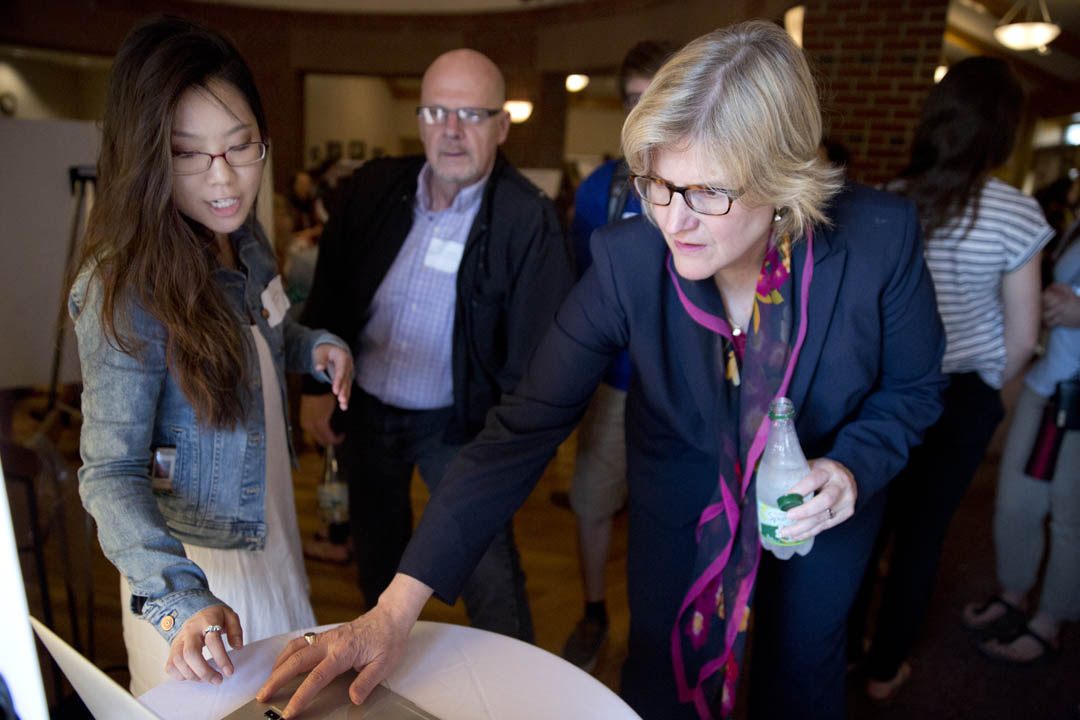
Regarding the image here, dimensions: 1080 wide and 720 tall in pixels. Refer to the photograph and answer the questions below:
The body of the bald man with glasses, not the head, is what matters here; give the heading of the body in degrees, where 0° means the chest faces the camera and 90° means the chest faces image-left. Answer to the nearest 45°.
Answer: approximately 45°

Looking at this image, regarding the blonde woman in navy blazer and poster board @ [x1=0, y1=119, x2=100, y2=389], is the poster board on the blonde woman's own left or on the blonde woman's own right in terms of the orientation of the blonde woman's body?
on the blonde woman's own right

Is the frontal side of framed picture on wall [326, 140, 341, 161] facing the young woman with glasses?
yes

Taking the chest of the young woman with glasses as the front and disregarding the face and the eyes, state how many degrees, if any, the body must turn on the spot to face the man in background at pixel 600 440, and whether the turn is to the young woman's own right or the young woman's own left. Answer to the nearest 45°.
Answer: approximately 90° to the young woman's own left

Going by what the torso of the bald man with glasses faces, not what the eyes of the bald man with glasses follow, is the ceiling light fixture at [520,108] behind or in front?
behind

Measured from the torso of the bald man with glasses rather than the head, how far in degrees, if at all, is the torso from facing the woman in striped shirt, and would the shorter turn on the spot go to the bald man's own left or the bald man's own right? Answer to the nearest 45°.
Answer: approximately 135° to the bald man's own left

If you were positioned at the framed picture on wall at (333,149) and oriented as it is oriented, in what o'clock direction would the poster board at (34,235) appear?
The poster board is roughly at 12 o'clock from the framed picture on wall.

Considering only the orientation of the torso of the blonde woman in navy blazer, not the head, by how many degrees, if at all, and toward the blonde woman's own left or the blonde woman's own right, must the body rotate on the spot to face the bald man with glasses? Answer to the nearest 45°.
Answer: approximately 90° to the blonde woman's own right

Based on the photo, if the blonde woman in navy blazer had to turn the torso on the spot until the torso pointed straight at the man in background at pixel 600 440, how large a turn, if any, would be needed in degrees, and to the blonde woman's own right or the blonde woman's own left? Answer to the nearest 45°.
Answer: approximately 135° to the blonde woman's own right
